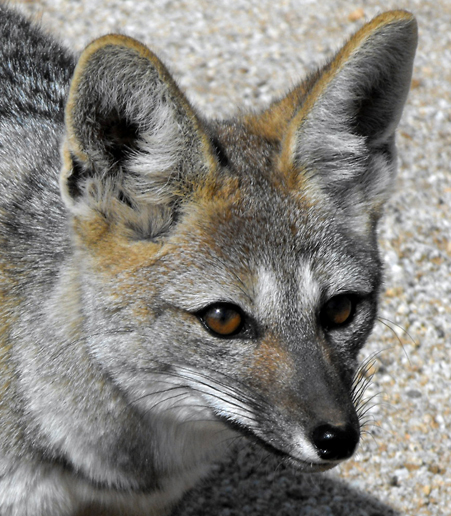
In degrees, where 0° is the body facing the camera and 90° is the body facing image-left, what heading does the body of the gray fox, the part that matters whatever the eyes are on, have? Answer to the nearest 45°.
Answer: approximately 315°
